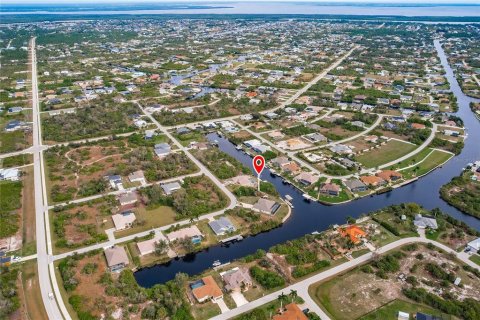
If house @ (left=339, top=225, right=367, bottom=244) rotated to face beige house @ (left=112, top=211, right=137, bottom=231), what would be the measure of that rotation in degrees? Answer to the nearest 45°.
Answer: approximately 135° to its right

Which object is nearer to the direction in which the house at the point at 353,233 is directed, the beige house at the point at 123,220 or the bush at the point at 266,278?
the bush

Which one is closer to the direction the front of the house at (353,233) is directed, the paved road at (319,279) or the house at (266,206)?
the paved road

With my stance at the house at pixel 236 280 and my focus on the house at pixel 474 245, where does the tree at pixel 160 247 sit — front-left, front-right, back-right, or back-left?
back-left

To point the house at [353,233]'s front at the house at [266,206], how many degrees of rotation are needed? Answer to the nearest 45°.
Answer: approximately 135° to its right

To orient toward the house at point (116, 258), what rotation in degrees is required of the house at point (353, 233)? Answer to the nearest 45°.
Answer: approximately 90° to its right

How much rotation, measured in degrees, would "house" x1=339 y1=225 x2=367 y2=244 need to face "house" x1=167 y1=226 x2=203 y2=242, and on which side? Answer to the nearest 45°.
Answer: approximately 135° to its right

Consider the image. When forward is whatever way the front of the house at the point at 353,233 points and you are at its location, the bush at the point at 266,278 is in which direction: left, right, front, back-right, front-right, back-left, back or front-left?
right

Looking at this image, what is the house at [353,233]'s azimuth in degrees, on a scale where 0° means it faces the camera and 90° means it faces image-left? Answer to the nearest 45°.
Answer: approximately 315°

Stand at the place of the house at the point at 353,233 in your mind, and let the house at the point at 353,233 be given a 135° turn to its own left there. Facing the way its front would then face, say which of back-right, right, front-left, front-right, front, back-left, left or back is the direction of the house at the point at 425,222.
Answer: front-right

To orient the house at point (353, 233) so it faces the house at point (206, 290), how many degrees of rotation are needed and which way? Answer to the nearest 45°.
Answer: approximately 90° to its right

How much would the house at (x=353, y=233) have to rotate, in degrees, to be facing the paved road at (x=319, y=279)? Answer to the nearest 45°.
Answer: approximately 45° to its right

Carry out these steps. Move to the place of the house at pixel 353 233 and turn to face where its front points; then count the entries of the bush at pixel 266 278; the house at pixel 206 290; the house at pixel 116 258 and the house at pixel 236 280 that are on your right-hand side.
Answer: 4
